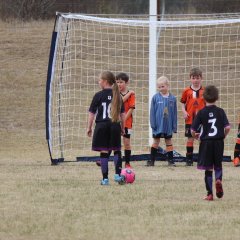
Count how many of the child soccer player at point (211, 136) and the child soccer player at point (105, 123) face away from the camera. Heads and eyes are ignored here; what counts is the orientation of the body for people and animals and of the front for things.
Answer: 2

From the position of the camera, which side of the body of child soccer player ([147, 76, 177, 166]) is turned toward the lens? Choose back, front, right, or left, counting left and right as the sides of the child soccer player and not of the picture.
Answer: front

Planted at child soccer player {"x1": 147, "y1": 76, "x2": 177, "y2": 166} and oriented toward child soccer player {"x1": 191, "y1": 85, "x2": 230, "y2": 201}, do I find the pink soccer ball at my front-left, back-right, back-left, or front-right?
front-right

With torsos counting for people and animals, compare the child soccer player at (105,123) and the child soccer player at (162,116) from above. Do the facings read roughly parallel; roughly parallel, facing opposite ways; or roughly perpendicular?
roughly parallel, facing opposite ways

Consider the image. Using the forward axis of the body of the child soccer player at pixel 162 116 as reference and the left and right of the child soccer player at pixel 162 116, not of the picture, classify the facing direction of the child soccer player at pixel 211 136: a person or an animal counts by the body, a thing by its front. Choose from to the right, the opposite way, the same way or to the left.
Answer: the opposite way

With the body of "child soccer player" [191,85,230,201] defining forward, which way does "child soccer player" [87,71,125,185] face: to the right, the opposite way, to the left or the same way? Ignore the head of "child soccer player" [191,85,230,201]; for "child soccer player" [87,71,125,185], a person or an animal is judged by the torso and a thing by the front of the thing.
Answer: the same way

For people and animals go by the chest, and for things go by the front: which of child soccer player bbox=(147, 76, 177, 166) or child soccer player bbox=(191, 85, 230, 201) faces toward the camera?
child soccer player bbox=(147, 76, 177, 166)

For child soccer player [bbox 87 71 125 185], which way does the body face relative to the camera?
away from the camera

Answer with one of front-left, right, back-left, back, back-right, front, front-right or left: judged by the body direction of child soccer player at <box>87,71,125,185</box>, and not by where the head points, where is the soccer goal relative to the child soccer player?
front

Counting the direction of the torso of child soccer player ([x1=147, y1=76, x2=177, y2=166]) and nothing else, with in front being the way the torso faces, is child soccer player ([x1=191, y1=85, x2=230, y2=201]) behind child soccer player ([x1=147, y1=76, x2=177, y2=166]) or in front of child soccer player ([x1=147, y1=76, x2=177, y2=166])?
in front

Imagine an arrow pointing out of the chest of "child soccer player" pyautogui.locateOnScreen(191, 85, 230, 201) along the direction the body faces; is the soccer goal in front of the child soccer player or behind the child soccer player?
in front

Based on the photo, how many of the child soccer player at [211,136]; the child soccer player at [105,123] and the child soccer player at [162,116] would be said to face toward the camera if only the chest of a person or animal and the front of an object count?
1

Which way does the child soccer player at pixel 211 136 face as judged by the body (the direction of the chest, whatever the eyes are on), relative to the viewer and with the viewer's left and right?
facing away from the viewer

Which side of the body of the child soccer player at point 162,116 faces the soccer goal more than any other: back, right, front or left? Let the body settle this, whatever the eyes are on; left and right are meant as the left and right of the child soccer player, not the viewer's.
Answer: back

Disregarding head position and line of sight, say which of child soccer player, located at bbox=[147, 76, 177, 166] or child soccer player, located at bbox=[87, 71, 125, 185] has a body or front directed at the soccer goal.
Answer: child soccer player, located at bbox=[87, 71, 125, 185]
